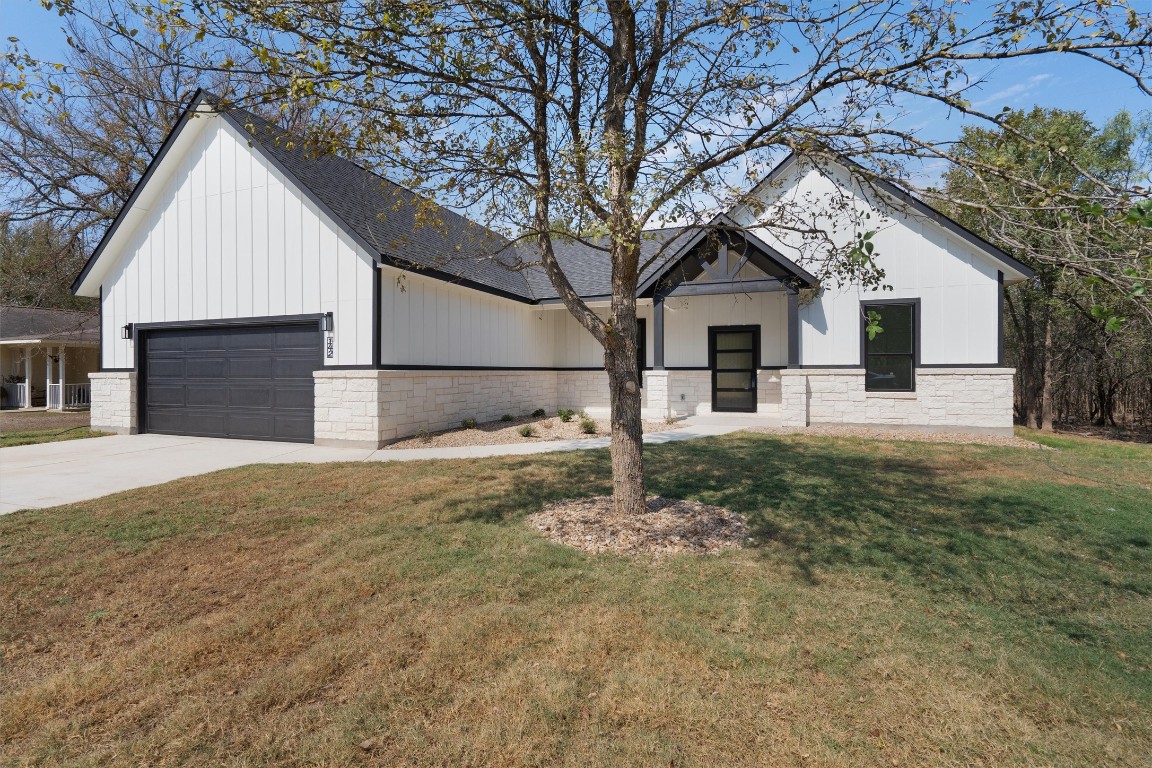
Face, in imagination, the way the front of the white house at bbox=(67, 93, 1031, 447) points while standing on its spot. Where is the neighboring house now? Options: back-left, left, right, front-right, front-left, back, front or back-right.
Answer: back-right

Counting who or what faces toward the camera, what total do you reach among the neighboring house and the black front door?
2

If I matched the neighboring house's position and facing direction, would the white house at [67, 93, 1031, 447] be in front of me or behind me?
in front

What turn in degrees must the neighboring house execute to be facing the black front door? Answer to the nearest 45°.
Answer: approximately 45° to its left

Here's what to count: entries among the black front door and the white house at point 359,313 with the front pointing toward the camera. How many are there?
2

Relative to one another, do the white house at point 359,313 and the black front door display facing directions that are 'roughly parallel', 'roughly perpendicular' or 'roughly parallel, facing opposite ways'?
roughly parallel

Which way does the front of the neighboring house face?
toward the camera

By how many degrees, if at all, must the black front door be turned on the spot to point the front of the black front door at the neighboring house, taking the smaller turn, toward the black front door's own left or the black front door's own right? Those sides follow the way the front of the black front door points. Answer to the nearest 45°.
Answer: approximately 90° to the black front door's own right

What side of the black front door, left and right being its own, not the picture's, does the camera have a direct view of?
front

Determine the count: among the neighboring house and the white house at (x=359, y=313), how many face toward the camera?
2
